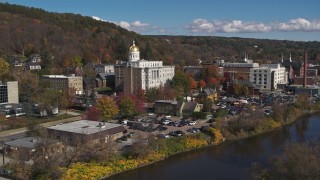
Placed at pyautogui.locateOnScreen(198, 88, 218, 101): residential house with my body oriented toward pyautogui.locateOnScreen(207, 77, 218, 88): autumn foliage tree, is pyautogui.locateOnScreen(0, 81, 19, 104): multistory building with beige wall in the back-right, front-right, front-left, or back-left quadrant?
back-left

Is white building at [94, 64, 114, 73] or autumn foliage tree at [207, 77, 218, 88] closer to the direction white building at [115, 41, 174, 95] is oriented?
the autumn foliage tree

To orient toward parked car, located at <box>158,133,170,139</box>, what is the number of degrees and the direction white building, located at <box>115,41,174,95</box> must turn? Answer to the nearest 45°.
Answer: approximately 45° to its right

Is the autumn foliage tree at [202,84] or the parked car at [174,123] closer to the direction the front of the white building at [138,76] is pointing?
the parked car

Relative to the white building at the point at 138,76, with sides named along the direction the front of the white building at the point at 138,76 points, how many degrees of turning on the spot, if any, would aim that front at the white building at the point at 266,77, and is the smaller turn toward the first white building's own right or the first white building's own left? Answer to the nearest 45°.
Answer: approximately 90° to the first white building's own left

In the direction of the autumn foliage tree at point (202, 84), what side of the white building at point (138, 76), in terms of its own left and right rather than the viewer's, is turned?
left

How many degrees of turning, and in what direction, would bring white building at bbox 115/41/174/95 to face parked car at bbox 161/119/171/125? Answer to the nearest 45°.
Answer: approximately 45° to its right

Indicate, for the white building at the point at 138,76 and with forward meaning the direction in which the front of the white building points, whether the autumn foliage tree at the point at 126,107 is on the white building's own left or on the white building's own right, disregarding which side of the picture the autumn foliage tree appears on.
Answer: on the white building's own right

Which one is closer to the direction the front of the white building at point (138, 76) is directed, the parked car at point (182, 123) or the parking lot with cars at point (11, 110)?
the parked car

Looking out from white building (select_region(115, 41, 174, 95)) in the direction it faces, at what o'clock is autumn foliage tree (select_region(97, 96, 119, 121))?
The autumn foliage tree is roughly at 2 o'clock from the white building.

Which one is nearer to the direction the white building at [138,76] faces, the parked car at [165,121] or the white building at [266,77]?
the parked car

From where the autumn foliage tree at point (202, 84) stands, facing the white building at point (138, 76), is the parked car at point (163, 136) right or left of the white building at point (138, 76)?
left

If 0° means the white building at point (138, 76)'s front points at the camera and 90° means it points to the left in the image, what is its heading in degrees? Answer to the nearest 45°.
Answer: approximately 315°

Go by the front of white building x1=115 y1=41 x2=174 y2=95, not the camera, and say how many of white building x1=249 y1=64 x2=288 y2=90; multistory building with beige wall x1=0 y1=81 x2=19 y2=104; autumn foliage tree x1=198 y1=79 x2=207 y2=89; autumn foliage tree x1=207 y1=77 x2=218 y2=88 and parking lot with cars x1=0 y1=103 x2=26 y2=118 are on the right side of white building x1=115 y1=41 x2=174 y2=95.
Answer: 2

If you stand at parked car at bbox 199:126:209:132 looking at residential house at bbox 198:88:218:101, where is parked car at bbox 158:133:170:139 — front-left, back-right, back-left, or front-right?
back-left

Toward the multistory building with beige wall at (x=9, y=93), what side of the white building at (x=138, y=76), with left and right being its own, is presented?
right

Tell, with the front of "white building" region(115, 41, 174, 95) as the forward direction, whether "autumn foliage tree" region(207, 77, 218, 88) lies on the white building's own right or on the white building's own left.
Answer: on the white building's own left
